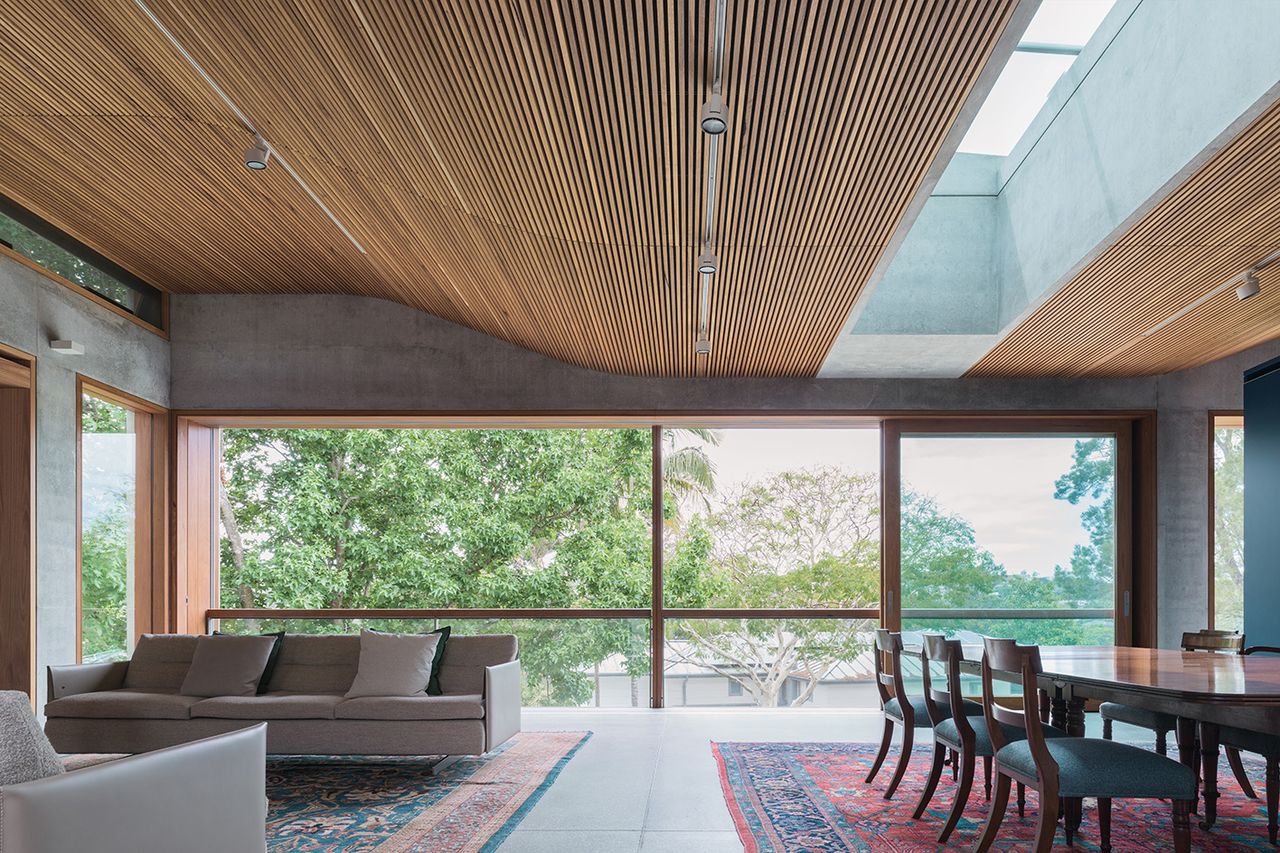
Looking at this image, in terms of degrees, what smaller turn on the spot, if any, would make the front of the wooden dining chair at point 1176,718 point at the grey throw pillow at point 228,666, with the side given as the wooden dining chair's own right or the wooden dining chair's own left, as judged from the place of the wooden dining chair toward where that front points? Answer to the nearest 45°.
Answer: approximately 45° to the wooden dining chair's own right

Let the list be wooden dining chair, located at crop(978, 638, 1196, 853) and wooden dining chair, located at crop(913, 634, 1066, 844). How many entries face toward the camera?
0

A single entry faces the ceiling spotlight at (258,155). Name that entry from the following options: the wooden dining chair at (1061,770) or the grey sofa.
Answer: the grey sofa

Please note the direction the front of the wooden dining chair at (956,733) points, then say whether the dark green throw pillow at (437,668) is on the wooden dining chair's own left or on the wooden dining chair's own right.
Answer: on the wooden dining chair's own left

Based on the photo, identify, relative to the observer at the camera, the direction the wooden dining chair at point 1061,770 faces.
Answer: facing away from the viewer and to the right of the viewer

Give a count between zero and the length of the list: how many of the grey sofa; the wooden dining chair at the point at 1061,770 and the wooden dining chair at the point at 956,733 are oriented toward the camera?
1

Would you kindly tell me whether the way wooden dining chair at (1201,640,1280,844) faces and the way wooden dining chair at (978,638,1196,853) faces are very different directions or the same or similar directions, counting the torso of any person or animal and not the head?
very different directions

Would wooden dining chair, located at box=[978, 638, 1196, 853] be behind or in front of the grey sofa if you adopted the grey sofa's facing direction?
in front

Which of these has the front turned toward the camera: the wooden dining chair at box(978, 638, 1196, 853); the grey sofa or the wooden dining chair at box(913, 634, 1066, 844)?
the grey sofa

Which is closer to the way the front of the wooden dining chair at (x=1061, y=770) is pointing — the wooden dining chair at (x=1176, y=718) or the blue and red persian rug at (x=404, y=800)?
the wooden dining chair

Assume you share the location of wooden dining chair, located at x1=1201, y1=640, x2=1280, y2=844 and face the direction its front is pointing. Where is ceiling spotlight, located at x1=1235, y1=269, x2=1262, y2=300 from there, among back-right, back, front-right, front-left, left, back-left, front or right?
back-right
